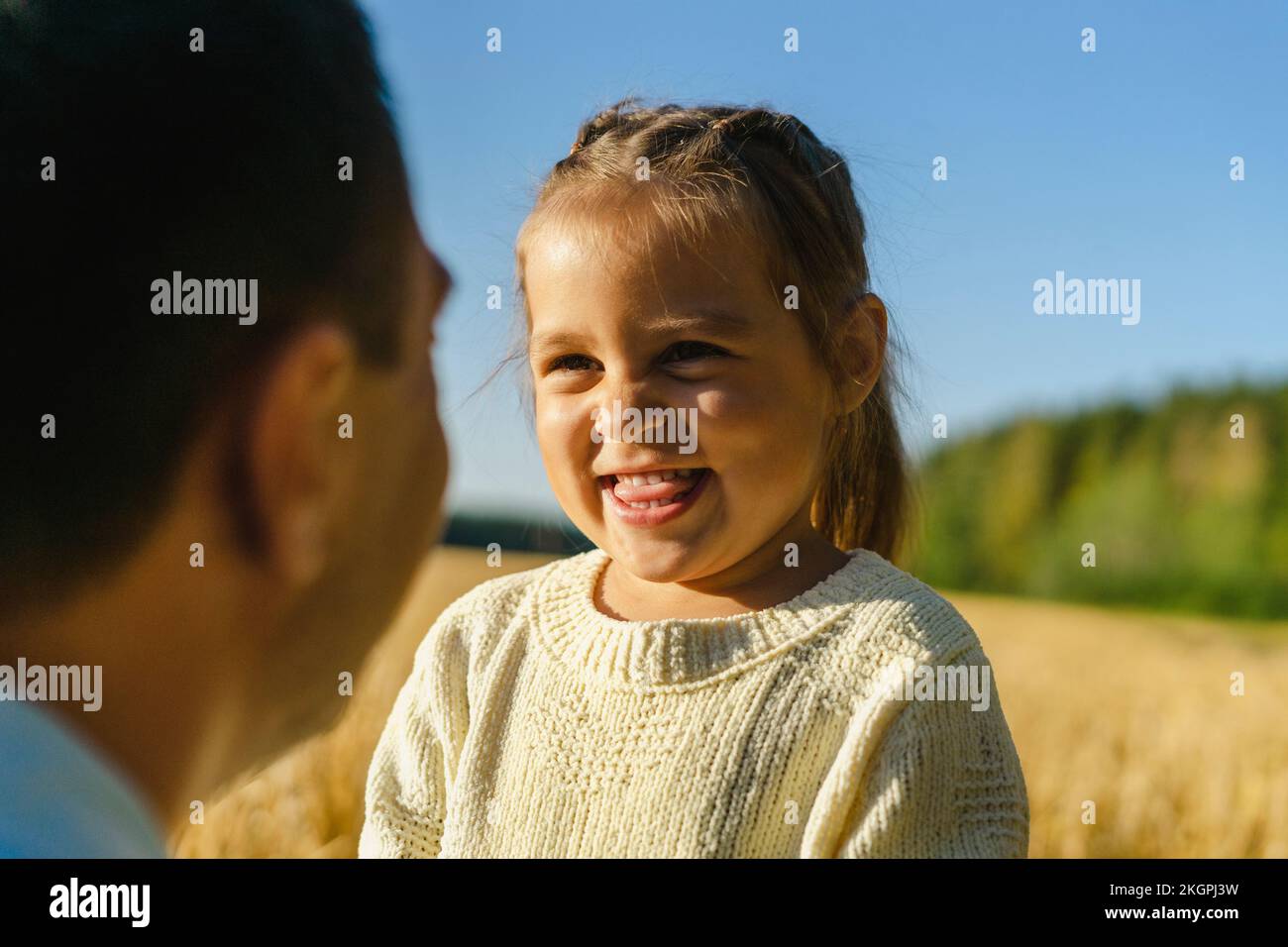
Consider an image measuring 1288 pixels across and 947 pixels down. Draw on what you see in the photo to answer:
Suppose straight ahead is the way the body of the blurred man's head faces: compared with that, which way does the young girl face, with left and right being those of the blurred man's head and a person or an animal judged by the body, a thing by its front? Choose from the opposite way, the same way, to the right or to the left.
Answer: the opposite way

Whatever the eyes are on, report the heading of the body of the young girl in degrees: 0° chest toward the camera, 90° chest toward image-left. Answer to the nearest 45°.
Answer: approximately 45°

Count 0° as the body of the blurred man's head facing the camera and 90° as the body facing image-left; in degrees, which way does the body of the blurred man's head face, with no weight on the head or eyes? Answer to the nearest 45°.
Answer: approximately 225°

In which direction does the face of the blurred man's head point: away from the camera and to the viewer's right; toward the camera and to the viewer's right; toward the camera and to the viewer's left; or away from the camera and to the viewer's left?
away from the camera and to the viewer's right

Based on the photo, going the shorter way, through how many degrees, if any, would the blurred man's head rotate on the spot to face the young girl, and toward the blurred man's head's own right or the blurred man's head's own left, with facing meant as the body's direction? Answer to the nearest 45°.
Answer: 0° — they already face them
